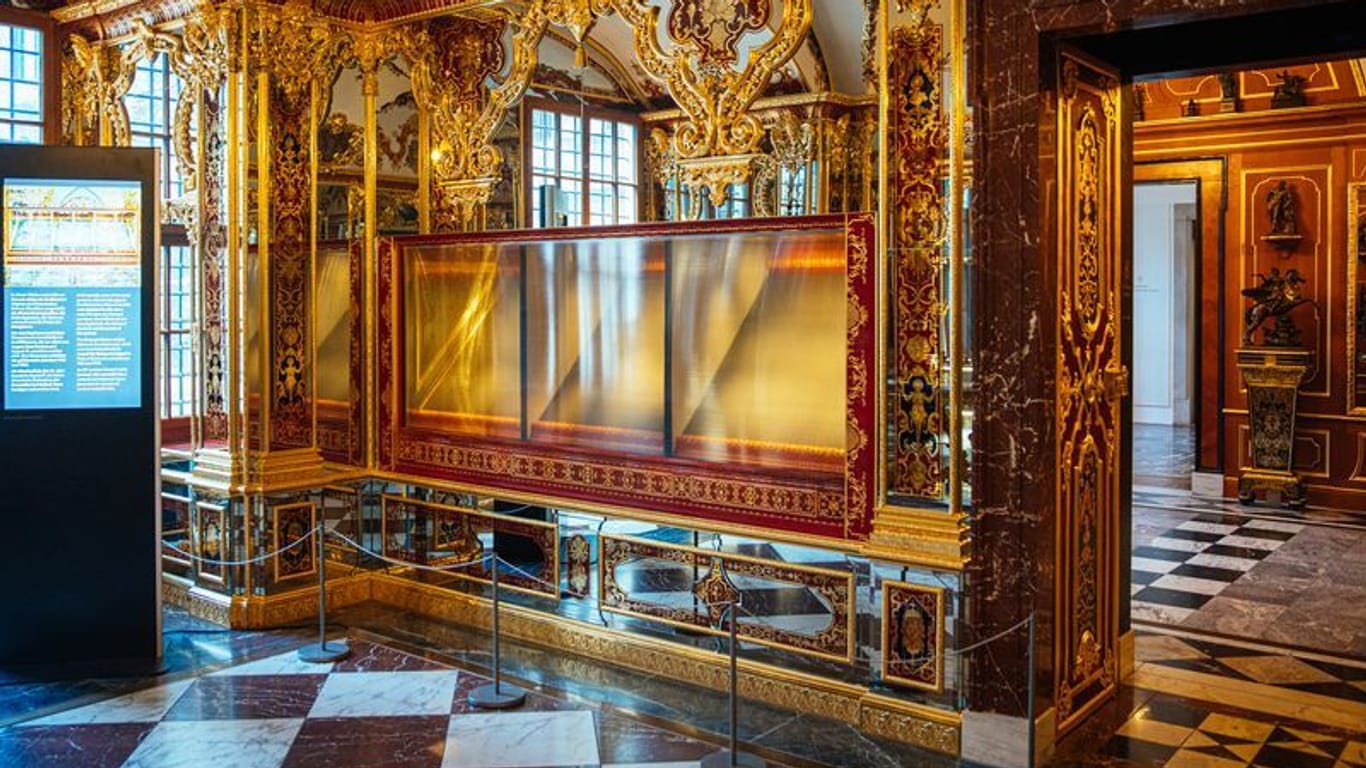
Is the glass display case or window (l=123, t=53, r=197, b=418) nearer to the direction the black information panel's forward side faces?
the glass display case

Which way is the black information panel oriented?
toward the camera

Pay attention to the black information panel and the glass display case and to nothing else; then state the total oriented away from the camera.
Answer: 0

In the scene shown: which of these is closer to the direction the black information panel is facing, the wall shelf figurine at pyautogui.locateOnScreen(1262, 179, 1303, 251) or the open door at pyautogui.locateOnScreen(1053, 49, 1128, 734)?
the open door

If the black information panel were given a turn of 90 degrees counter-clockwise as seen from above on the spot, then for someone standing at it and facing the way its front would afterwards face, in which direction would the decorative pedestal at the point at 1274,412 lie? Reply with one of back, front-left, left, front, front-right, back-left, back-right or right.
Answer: front

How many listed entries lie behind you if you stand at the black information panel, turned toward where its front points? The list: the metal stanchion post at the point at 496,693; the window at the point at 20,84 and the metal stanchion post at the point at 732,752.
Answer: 1

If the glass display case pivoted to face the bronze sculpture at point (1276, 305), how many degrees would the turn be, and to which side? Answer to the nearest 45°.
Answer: approximately 180°

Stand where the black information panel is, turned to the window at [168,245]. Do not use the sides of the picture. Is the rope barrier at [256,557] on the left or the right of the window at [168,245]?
right

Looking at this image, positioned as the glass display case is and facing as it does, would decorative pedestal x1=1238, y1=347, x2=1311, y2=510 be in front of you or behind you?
behind

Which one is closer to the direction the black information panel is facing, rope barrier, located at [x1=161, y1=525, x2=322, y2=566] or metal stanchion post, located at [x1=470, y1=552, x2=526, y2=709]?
the metal stanchion post

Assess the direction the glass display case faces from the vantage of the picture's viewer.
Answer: facing the viewer and to the left of the viewer

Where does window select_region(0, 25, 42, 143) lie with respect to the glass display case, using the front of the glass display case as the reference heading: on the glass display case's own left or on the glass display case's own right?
on the glass display case's own right

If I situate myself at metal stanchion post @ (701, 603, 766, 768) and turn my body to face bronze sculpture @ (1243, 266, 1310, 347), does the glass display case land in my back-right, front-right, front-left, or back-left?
front-left

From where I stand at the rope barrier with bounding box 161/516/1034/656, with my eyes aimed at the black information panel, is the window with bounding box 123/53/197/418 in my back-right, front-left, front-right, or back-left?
front-right

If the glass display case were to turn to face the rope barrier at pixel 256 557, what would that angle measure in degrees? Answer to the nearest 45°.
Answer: approximately 90° to its right

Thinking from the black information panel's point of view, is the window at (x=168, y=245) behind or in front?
behind

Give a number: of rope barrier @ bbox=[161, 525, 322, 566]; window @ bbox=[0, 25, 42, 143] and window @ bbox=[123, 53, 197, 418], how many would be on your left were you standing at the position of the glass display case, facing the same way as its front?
0

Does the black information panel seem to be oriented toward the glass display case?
no

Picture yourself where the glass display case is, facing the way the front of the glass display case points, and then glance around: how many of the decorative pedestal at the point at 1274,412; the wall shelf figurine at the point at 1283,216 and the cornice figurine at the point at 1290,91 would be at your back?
3

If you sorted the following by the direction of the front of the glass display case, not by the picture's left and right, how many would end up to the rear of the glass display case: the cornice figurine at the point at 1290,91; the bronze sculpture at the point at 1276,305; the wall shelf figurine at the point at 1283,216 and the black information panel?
3
